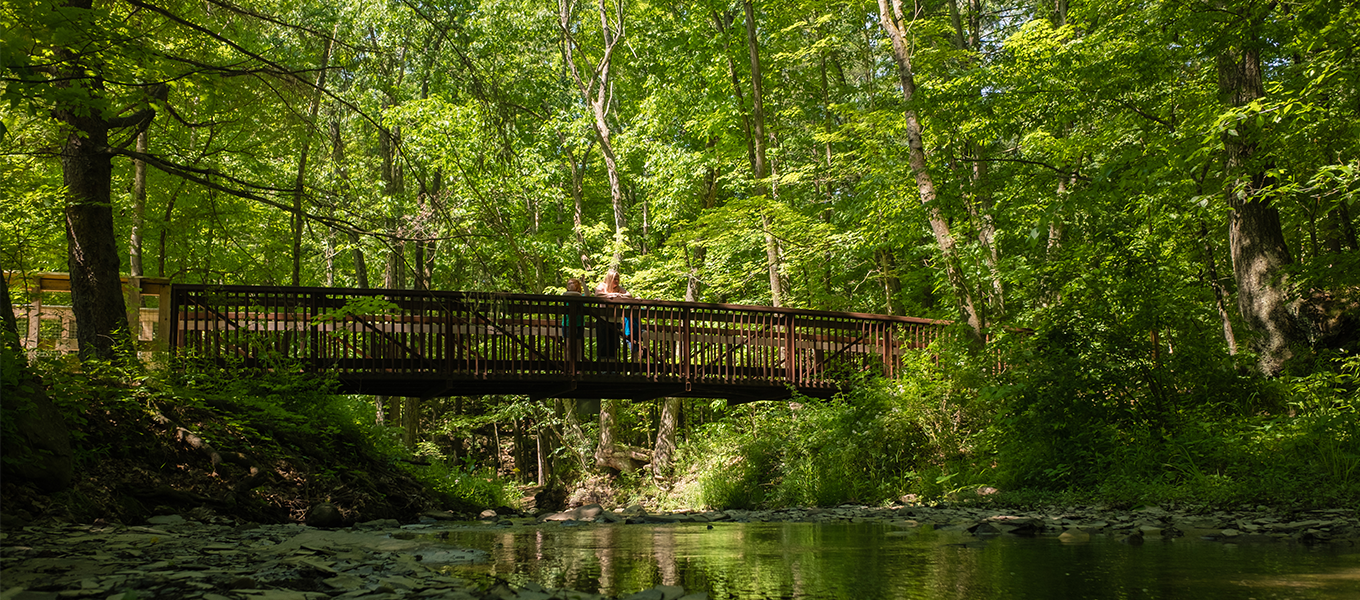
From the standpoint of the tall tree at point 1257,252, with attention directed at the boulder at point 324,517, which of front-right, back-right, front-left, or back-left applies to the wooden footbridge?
front-right

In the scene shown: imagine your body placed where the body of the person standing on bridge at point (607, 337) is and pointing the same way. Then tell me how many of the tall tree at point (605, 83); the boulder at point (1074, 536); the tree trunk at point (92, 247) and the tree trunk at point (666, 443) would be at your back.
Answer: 2

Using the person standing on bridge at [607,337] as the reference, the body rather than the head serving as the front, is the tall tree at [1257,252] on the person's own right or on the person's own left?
on the person's own left

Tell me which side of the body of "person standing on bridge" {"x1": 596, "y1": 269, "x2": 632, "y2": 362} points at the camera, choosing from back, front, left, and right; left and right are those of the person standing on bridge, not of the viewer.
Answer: front

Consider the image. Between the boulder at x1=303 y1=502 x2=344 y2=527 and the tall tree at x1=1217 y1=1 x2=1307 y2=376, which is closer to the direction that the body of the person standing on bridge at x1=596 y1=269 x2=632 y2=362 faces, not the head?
the boulder

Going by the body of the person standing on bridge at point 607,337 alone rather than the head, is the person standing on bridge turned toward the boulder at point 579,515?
yes

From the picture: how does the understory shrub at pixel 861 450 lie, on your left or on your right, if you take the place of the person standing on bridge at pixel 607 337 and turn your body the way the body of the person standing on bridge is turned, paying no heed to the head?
on your left
